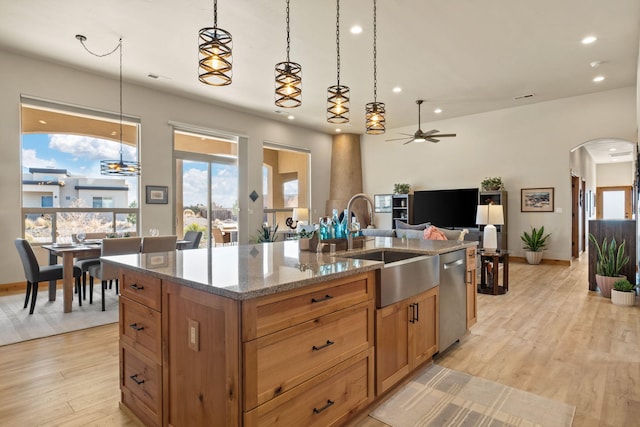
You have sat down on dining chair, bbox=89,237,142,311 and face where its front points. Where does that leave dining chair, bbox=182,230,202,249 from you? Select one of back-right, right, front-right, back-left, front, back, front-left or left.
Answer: right

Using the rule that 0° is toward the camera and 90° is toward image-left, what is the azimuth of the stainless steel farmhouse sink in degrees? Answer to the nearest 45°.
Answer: approximately 315°

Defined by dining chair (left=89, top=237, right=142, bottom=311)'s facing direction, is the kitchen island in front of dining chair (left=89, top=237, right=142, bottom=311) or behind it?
behind

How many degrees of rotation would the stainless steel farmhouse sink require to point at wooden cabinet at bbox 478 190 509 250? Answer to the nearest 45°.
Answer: approximately 135° to its left

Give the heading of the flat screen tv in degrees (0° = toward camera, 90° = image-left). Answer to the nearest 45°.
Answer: approximately 0°

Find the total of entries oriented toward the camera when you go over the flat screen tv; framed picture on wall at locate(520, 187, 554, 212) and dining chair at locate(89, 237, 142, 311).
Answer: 2

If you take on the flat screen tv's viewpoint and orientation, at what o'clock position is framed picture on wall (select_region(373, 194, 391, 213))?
The framed picture on wall is roughly at 4 o'clock from the flat screen tv.

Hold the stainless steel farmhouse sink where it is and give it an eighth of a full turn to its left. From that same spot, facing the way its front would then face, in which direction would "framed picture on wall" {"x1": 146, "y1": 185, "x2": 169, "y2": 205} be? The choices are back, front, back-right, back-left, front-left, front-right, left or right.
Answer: back-left

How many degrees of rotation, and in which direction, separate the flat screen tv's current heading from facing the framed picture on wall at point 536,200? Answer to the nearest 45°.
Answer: approximately 90° to its left
